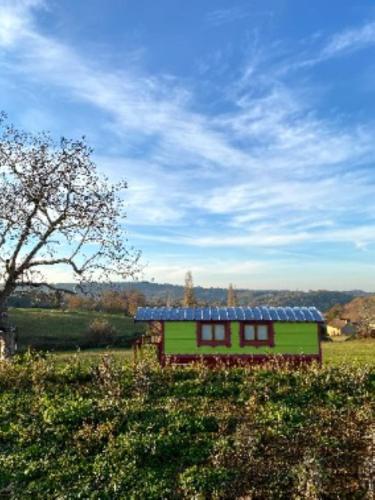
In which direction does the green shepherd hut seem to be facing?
to the viewer's left
